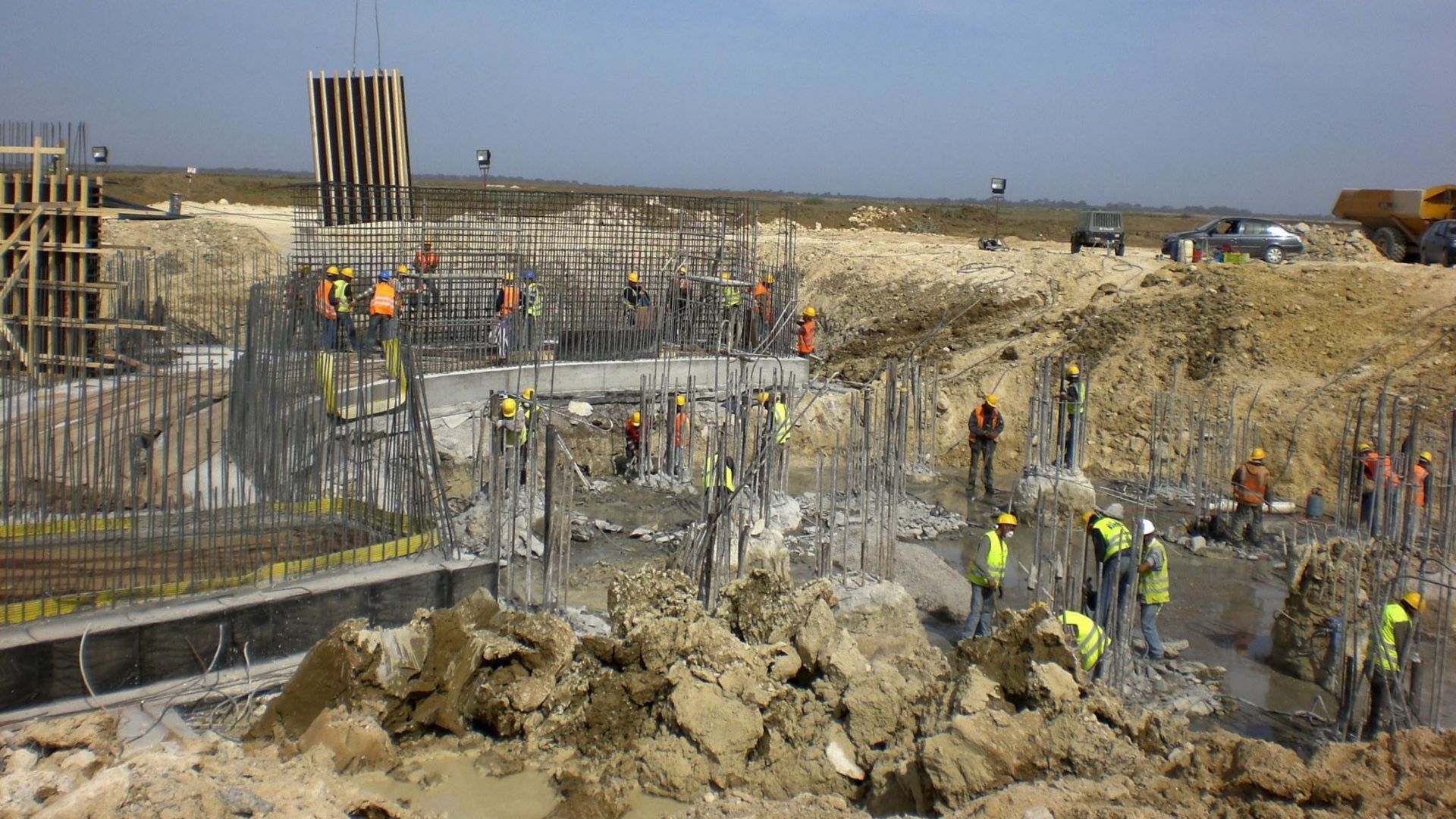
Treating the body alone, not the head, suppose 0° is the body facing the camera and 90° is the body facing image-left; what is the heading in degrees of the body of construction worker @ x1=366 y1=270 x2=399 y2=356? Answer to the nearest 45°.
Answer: approximately 180°

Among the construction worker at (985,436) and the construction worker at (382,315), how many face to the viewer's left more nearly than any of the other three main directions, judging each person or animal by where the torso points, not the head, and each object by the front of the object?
0

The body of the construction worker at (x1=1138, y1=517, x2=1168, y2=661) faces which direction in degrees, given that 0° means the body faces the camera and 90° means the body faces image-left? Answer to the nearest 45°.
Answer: approximately 90°

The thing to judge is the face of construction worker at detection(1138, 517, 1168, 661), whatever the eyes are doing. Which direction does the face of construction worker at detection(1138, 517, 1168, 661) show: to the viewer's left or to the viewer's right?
to the viewer's left

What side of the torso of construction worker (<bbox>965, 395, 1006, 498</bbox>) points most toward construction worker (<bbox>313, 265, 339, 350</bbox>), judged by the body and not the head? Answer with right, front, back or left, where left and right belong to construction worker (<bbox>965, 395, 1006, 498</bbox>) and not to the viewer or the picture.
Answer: right

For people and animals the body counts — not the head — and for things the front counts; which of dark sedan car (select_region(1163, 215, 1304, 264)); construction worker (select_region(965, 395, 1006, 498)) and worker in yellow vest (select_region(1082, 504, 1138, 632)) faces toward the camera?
the construction worker

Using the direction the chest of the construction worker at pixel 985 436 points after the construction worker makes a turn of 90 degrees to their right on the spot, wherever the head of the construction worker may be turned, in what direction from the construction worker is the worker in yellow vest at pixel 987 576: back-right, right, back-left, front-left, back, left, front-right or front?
left
